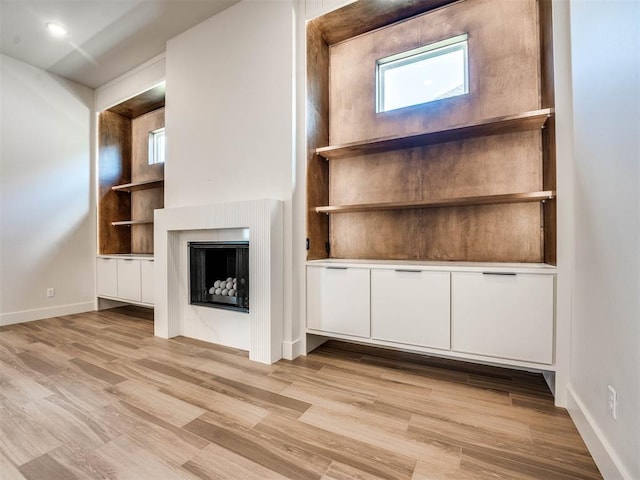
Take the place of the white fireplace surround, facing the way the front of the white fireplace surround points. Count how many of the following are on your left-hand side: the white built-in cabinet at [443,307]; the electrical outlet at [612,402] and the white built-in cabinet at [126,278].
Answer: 2

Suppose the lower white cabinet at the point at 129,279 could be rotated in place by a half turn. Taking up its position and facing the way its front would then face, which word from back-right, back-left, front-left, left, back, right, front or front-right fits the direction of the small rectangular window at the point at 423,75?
right

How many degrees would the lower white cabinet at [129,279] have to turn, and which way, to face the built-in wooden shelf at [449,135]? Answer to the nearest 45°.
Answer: approximately 90° to its left

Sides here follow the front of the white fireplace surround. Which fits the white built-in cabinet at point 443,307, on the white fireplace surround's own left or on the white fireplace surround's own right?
on the white fireplace surround's own left

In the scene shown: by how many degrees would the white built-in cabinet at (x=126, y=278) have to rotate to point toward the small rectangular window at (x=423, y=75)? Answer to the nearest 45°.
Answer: approximately 90° to its left

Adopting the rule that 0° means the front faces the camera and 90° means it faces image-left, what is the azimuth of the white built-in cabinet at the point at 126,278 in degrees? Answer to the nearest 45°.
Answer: approximately 45°

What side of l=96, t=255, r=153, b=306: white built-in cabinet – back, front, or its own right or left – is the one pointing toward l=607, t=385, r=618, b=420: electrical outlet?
left

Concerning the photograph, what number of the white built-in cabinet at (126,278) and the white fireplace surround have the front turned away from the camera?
0

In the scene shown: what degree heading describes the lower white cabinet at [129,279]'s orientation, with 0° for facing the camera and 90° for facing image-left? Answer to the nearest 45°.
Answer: approximately 45°

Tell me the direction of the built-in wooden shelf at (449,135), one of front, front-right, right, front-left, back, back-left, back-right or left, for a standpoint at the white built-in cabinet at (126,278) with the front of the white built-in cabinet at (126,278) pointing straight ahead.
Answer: left
